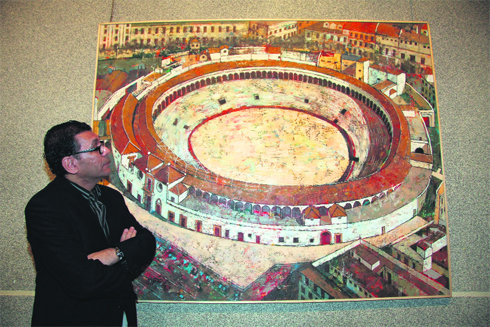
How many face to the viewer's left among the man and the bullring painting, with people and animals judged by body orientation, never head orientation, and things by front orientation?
0

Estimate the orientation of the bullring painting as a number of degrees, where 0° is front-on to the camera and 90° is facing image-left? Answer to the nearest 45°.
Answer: approximately 0°

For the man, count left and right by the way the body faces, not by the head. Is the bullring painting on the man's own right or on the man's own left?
on the man's own left

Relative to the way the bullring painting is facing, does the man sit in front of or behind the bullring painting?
in front

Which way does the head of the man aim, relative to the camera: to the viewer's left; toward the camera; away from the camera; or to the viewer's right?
to the viewer's right
